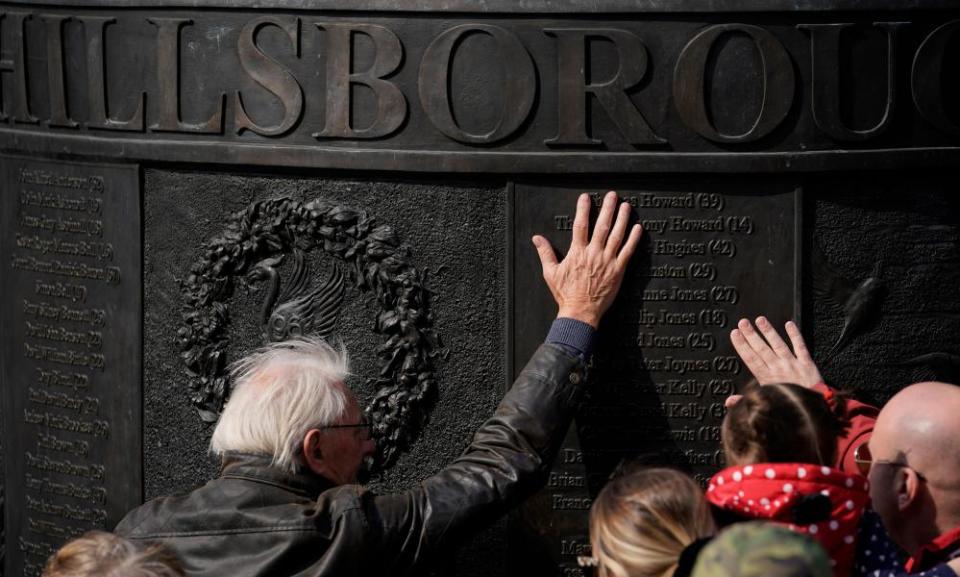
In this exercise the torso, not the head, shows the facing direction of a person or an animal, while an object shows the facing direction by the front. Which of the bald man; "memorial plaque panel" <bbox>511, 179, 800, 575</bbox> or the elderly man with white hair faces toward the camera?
the memorial plaque panel

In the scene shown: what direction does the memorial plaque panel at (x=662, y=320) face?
toward the camera

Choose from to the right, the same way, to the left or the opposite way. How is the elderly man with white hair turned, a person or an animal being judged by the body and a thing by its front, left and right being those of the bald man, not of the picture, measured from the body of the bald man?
to the right

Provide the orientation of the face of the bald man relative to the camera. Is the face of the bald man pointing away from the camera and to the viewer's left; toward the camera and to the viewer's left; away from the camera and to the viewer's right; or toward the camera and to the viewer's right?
away from the camera and to the viewer's left

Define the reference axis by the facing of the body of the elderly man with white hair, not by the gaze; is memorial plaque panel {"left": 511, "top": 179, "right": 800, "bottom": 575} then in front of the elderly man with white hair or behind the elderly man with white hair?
in front

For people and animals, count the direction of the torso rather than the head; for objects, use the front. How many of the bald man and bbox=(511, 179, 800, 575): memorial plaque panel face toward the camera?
1

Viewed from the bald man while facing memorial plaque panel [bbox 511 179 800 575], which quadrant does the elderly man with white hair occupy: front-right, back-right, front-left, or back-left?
front-left

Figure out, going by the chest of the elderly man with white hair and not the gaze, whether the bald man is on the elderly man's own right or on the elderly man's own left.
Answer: on the elderly man's own right

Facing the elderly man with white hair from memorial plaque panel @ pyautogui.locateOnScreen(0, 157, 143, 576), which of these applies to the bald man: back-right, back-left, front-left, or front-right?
front-left

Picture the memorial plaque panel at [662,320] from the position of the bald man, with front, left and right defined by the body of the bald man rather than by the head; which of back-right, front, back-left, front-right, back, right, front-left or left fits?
front

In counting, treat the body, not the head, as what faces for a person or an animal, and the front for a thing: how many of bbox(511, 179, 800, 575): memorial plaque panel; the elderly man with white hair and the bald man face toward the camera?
1

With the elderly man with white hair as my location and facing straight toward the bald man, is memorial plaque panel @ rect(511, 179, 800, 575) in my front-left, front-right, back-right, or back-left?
front-left

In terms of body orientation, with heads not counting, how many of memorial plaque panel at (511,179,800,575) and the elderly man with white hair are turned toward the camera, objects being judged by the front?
1

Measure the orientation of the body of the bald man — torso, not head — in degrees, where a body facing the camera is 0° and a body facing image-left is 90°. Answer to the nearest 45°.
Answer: approximately 135°

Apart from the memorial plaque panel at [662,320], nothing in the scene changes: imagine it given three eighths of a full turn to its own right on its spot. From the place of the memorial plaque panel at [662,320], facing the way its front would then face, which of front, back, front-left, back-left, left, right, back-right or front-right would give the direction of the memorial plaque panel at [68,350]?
front-left

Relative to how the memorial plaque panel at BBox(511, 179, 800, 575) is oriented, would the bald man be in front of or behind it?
in front
